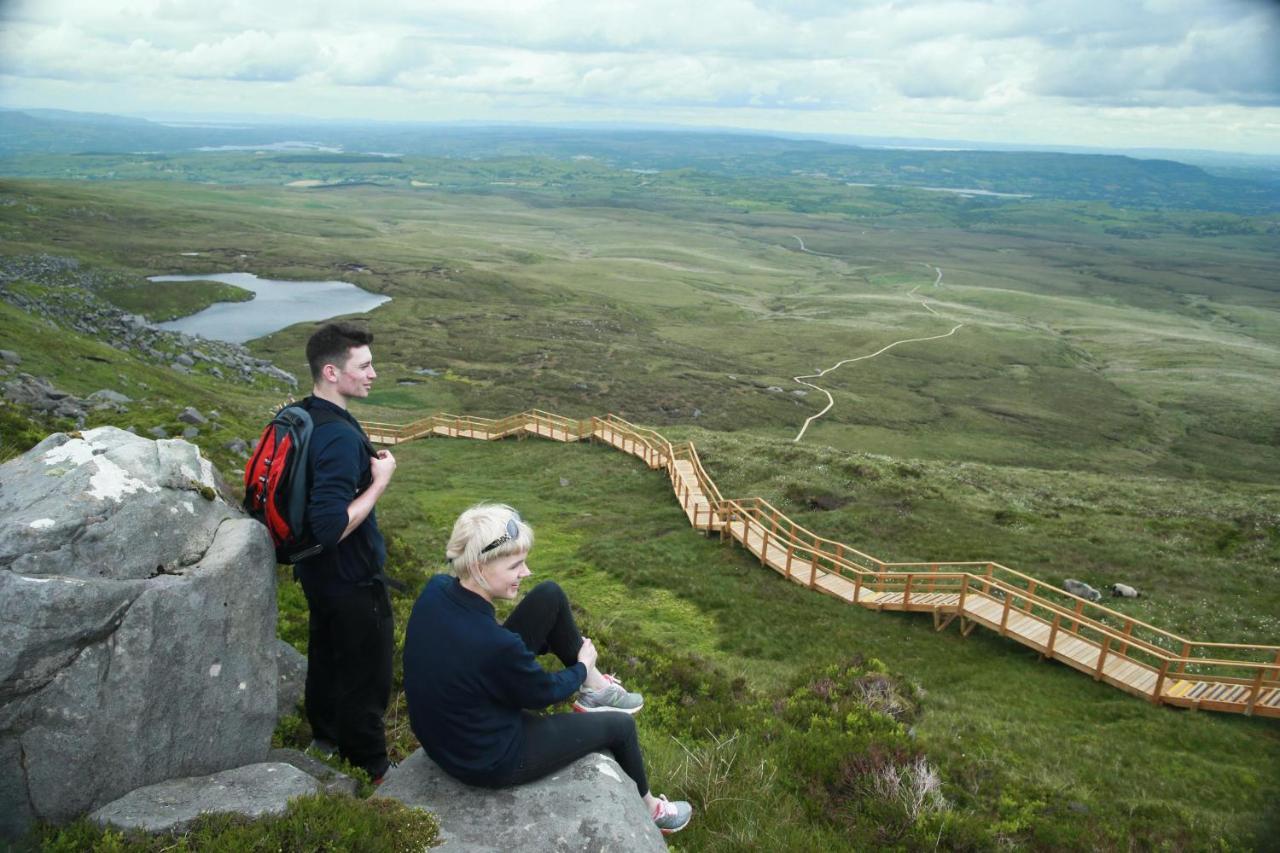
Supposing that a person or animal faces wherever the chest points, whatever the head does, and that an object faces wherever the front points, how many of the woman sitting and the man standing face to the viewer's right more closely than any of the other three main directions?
2

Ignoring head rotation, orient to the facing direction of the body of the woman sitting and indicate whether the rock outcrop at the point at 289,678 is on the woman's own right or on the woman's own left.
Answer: on the woman's own left

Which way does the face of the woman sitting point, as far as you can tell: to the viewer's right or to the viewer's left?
to the viewer's right

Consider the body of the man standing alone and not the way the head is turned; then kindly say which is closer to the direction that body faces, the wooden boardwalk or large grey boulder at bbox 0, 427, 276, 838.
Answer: the wooden boardwalk

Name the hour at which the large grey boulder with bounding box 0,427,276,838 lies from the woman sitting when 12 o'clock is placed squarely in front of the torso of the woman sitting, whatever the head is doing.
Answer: The large grey boulder is roughly at 6 o'clock from the woman sitting.

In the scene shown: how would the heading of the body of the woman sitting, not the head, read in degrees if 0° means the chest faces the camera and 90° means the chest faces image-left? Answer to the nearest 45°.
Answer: approximately 270°

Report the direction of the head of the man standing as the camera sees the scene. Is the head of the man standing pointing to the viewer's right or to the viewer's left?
to the viewer's right

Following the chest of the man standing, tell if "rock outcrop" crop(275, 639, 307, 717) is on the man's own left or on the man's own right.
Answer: on the man's own left

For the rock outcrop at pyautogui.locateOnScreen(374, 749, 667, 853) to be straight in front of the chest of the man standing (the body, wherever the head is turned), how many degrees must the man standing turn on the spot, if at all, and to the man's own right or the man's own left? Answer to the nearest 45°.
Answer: approximately 45° to the man's own right

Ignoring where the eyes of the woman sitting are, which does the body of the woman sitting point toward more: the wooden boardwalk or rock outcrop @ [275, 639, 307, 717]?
the wooden boardwalk

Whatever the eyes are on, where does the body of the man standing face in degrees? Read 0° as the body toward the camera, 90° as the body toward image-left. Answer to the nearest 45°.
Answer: approximately 270°
